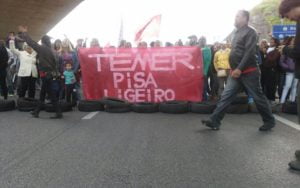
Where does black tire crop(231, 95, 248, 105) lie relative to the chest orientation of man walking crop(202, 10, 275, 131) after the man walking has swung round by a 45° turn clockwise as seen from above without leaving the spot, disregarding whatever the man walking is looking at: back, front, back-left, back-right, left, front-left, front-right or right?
front-right

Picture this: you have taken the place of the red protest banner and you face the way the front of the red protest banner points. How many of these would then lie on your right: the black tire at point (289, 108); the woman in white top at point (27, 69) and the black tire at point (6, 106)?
2

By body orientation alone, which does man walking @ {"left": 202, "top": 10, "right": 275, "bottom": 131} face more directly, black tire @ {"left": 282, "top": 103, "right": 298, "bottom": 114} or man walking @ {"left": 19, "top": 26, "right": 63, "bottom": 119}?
the man walking

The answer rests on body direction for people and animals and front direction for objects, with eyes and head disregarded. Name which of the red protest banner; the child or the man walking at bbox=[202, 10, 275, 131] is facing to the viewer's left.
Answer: the man walking

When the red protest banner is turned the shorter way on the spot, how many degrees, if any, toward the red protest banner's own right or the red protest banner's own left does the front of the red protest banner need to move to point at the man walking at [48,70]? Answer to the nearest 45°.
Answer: approximately 45° to the red protest banner's own right

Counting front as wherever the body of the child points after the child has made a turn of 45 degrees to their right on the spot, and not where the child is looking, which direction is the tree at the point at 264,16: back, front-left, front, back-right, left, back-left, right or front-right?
back

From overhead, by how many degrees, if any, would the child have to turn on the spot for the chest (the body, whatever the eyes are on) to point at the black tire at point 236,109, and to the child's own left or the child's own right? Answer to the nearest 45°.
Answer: approximately 45° to the child's own left

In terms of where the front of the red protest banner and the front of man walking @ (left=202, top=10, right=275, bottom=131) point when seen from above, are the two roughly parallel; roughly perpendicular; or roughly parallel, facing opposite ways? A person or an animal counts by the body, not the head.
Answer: roughly perpendicular

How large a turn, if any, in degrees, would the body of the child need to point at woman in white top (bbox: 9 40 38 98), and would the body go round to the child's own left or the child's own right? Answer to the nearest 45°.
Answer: approximately 90° to the child's own right

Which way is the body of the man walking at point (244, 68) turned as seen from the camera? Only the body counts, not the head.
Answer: to the viewer's left
